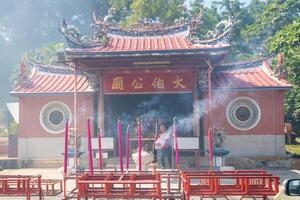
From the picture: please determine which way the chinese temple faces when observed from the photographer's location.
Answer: facing the viewer

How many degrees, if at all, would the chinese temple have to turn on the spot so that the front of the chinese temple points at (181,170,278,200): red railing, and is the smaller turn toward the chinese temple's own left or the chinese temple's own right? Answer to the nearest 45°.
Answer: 0° — it already faces it

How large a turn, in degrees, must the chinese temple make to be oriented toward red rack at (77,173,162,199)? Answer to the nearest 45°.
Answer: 0° — it already faces it
